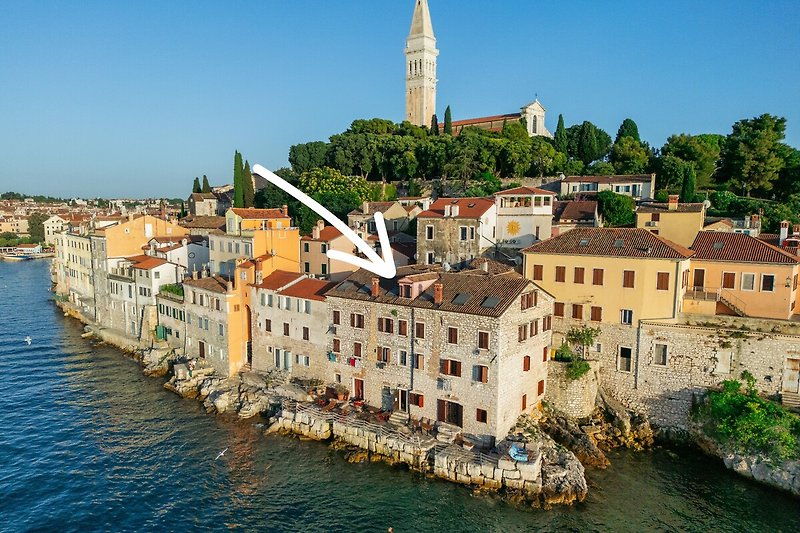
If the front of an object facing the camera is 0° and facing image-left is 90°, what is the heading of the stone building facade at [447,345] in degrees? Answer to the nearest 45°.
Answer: approximately 45°

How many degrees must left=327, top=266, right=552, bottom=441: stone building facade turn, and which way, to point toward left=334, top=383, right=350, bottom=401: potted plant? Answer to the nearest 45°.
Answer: approximately 45° to its right

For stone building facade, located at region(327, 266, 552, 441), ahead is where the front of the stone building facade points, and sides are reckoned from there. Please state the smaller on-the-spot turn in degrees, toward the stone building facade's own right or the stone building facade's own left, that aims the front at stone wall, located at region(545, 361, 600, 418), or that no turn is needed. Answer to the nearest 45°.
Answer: approximately 135° to the stone building facade's own left
